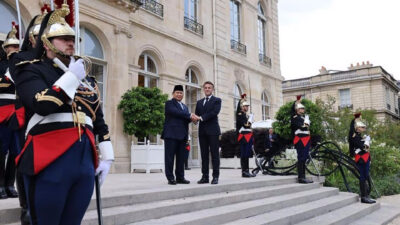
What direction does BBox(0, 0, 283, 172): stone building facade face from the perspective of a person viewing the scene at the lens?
facing the viewer and to the right of the viewer

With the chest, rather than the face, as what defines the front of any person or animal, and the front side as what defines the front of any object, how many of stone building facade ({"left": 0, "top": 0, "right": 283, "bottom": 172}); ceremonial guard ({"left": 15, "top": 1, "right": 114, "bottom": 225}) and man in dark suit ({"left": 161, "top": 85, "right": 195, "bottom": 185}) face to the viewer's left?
0

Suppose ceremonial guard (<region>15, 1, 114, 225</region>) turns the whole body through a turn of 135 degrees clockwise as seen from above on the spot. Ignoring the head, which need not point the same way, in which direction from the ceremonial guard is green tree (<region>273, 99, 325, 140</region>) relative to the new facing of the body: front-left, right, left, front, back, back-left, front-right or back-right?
back-right

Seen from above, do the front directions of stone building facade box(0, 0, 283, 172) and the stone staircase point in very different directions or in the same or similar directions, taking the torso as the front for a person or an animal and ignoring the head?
same or similar directions

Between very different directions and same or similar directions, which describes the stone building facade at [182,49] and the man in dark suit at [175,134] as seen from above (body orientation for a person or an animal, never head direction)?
same or similar directions

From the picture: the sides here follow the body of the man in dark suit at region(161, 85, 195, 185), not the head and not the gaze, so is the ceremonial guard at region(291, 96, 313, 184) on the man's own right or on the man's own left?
on the man's own left

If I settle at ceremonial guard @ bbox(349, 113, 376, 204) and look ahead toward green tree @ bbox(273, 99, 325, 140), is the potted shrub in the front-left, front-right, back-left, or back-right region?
front-left

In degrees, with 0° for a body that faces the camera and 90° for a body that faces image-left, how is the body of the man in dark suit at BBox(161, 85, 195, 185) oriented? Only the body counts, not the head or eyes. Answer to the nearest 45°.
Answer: approximately 315°

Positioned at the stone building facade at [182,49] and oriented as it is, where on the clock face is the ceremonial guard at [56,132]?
The ceremonial guard is roughly at 2 o'clock from the stone building facade.

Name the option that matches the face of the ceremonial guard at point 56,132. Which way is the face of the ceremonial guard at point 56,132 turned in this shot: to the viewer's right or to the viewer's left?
to the viewer's right
